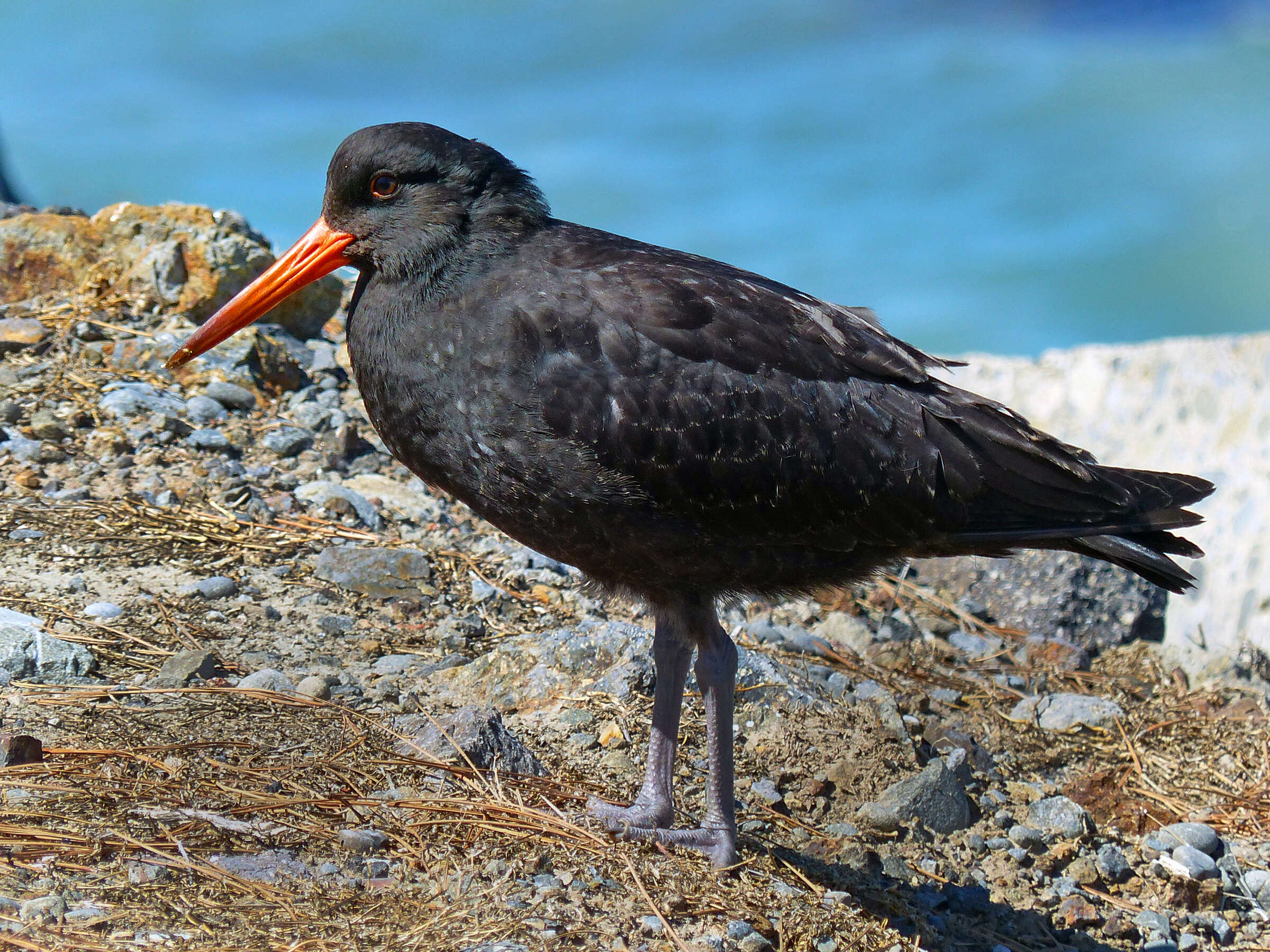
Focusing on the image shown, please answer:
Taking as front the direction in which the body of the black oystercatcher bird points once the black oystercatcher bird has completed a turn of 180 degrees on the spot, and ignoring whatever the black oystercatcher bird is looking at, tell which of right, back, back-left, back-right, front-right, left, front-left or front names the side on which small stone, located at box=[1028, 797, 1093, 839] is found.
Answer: front-left

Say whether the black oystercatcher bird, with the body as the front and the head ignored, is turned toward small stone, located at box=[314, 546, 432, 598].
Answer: no

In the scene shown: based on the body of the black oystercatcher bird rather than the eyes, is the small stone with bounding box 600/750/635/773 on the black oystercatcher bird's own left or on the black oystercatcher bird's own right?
on the black oystercatcher bird's own right

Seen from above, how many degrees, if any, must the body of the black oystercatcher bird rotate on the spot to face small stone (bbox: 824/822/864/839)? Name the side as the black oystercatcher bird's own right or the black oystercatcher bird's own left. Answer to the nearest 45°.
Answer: approximately 135° to the black oystercatcher bird's own right

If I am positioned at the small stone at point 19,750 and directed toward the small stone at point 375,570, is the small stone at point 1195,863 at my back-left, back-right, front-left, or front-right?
front-right

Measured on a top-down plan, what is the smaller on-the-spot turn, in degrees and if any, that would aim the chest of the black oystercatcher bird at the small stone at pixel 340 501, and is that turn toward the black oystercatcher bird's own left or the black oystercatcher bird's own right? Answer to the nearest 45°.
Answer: approximately 45° to the black oystercatcher bird's own right

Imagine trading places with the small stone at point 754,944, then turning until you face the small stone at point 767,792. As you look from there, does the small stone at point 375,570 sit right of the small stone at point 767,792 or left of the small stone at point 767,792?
left

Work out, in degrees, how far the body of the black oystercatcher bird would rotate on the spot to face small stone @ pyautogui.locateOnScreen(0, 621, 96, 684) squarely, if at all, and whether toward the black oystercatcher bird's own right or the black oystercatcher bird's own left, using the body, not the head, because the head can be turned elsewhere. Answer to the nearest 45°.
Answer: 0° — it already faces it

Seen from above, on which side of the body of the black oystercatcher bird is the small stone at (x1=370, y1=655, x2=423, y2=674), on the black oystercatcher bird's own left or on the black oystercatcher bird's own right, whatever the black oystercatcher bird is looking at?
on the black oystercatcher bird's own right

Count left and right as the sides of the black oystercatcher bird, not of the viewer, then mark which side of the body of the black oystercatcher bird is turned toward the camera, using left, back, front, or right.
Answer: left
